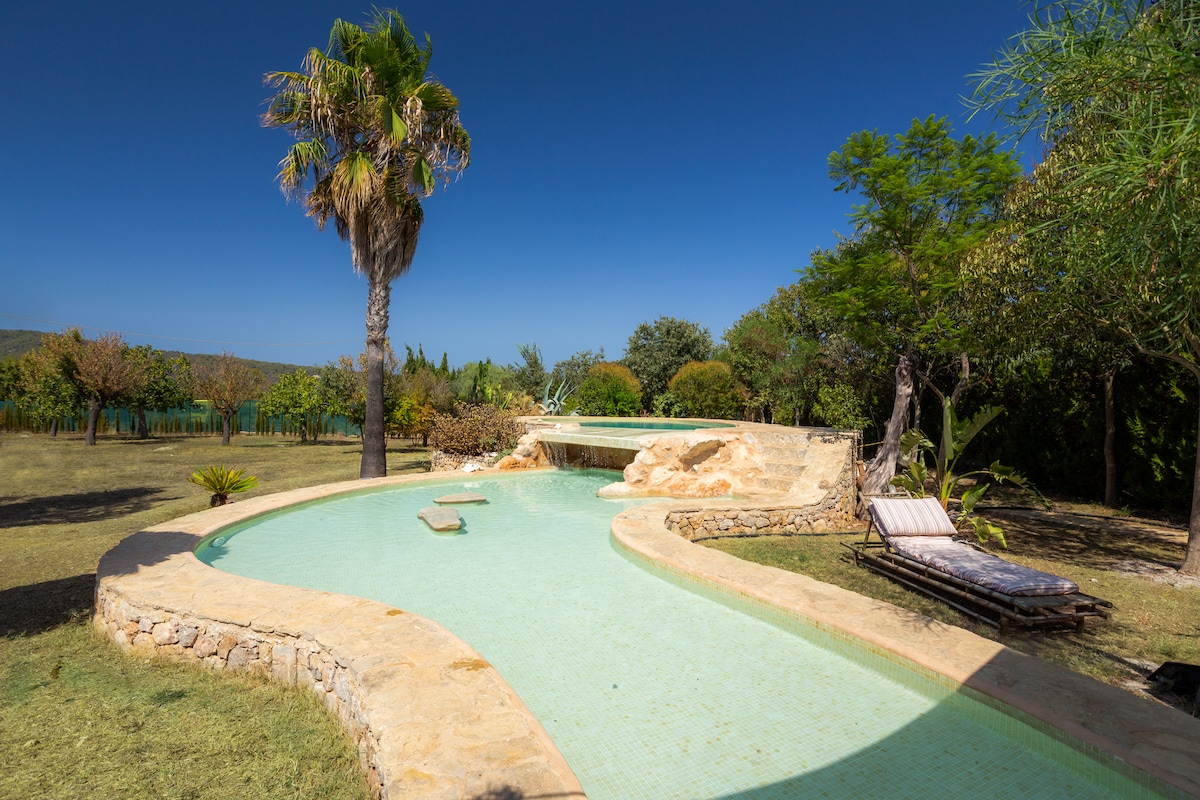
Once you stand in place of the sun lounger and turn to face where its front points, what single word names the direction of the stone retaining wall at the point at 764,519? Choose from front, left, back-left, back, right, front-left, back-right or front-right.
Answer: back

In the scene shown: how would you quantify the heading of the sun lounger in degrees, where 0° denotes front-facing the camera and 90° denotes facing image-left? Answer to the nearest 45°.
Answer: approximately 315°

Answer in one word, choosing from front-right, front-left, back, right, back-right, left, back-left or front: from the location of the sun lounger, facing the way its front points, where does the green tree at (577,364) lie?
back

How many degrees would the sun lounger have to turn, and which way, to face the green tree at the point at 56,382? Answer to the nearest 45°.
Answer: approximately 135° to its right

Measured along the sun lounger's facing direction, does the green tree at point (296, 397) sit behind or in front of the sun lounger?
behind

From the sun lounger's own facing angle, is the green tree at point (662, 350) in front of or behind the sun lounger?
behind

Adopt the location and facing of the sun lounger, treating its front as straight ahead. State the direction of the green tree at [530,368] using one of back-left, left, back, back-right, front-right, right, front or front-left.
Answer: back

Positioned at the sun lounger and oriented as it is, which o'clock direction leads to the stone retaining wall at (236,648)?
The stone retaining wall is roughly at 3 o'clock from the sun lounger.

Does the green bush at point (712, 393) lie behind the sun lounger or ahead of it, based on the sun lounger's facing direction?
behind

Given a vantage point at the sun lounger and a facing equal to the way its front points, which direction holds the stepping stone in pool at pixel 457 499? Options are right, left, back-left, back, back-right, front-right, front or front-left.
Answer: back-right

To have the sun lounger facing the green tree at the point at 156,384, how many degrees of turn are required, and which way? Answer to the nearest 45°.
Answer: approximately 135° to its right
